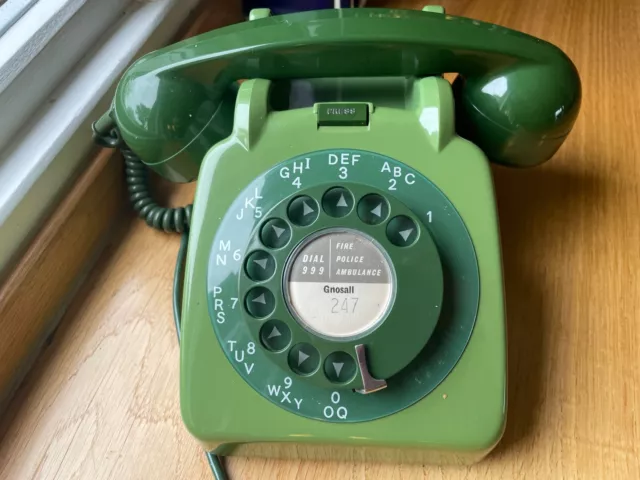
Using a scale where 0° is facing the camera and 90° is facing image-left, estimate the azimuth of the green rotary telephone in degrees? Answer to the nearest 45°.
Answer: approximately 0°
